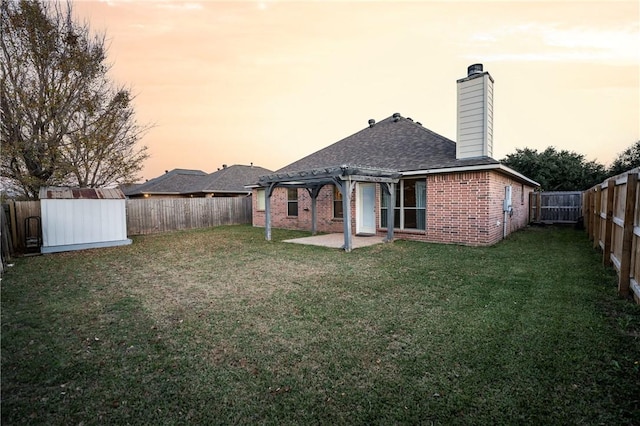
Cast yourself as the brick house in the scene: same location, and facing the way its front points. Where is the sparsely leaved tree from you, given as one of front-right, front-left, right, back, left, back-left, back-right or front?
back-left

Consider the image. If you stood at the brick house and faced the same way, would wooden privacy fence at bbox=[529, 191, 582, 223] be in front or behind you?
in front

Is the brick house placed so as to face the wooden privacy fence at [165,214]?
no

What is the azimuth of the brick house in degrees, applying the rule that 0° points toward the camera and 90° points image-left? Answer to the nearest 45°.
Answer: approximately 225°

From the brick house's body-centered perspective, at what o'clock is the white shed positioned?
The white shed is roughly at 7 o'clock from the brick house.
